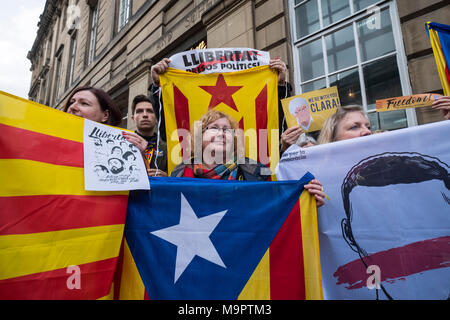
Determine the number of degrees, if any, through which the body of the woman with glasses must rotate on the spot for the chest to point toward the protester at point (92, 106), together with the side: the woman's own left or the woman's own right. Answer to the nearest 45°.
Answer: approximately 90° to the woman's own right

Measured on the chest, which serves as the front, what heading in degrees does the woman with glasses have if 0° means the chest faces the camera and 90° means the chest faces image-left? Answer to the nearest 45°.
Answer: approximately 0°

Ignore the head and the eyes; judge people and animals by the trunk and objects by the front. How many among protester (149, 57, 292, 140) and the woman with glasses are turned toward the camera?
2

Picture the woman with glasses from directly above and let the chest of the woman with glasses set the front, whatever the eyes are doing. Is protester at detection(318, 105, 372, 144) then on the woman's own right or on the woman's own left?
on the woman's own left

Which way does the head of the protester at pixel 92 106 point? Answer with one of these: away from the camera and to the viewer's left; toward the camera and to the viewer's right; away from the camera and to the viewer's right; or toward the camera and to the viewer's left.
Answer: toward the camera and to the viewer's left

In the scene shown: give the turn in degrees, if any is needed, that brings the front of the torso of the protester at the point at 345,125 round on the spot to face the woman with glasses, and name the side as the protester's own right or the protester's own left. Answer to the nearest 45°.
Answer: approximately 90° to the protester's own right

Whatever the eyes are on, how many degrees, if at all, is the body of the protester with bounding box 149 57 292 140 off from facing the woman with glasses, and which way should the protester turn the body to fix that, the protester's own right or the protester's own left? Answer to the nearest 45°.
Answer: approximately 45° to the protester's own right
